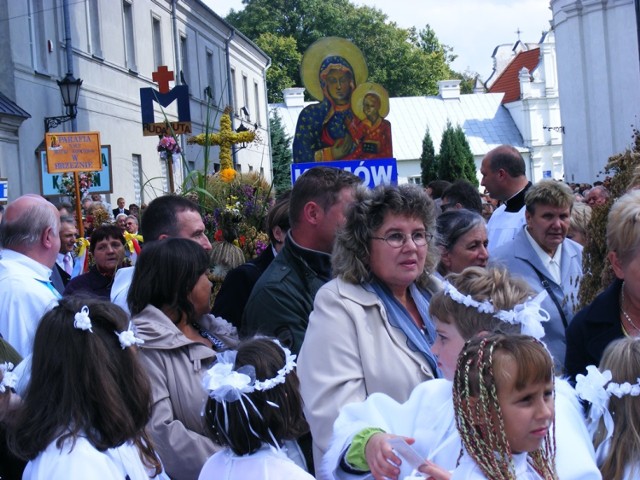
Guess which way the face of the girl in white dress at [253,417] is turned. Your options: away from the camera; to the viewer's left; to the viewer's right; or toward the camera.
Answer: away from the camera

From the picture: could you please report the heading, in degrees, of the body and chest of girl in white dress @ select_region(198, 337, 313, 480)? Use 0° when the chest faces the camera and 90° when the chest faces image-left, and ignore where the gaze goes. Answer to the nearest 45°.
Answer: approximately 225°

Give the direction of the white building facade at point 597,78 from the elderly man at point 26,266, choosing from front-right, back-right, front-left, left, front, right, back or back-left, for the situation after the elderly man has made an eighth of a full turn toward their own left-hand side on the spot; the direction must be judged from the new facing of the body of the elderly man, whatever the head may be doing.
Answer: front-right

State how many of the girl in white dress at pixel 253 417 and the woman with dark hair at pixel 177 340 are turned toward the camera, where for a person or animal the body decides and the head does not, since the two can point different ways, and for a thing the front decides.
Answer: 0

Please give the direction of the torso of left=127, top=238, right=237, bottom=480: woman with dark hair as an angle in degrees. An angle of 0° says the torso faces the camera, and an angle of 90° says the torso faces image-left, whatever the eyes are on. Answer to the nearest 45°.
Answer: approximately 270°

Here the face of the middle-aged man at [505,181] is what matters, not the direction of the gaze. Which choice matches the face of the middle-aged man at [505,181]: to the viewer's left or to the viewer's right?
to the viewer's left

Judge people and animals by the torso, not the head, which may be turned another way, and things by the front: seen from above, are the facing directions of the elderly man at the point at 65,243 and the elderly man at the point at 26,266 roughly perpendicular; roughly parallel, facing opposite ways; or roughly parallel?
roughly perpendicular

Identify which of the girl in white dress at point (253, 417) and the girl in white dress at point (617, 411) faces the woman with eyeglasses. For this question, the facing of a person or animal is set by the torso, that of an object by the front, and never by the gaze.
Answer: the girl in white dress at point (253, 417)

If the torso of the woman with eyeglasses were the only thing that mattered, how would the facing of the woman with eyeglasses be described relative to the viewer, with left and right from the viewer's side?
facing the viewer and to the right of the viewer

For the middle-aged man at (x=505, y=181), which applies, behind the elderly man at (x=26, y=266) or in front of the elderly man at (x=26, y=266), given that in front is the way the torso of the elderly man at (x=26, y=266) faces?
in front

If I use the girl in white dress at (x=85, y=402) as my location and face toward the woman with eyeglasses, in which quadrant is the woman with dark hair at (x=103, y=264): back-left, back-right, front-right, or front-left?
front-left

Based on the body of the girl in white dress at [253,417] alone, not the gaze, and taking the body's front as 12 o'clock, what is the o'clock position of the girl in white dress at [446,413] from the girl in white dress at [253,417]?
the girl in white dress at [446,413] is roughly at 2 o'clock from the girl in white dress at [253,417].

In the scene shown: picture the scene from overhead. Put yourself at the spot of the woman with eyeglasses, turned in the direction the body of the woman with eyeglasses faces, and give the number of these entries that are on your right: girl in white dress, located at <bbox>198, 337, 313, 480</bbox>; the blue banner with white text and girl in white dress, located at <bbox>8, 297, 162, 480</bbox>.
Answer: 2

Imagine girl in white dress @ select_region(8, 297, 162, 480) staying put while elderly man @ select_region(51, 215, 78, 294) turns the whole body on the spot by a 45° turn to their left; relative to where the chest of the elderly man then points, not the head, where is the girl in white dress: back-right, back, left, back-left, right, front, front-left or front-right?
right
